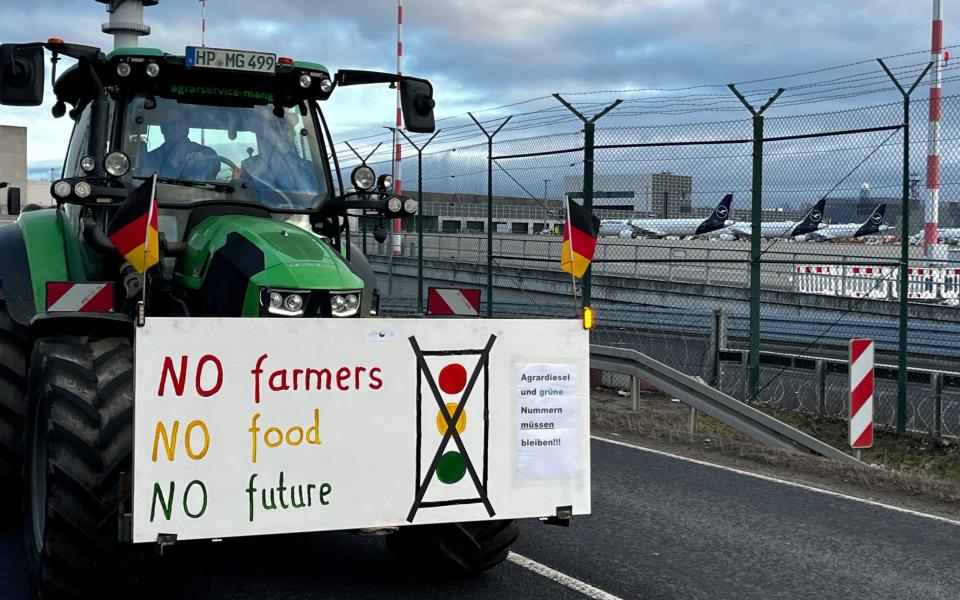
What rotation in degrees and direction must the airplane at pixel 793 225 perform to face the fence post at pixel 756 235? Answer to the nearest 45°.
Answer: approximately 45° to its left

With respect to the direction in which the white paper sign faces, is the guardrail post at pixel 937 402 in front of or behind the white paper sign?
behind

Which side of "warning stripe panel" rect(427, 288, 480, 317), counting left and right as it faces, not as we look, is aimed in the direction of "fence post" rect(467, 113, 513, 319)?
back

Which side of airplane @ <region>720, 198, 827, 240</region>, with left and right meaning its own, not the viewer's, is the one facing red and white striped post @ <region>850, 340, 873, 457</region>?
left

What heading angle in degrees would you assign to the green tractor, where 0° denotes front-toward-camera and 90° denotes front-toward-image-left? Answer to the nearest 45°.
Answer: approximately 315°

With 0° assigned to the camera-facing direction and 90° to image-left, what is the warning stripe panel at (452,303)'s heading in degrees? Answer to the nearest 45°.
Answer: approximately 0°

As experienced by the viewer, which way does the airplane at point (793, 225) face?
facing to the left of the viewer

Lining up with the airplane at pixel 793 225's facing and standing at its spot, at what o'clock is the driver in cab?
The driver in cab is roughly at 10 o'clock from the airplane.

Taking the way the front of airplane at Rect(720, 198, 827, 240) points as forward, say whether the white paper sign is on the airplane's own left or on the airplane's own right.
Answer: on the airplane's own left

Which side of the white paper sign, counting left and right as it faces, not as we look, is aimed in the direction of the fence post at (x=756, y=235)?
back
